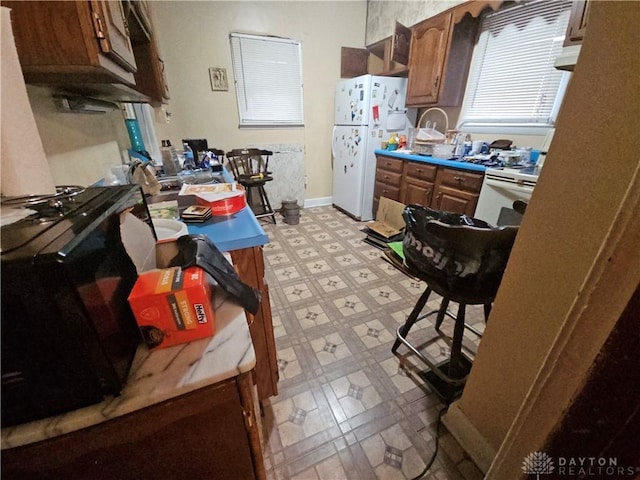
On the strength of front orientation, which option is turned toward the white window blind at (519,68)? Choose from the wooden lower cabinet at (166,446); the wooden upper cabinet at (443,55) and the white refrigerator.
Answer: the wooden lower cabinet

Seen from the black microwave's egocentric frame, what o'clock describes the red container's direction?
The red container is roughly at 9 o'clock from the black microwave.

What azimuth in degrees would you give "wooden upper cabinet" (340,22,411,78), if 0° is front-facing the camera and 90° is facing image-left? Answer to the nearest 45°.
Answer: approximately 45°

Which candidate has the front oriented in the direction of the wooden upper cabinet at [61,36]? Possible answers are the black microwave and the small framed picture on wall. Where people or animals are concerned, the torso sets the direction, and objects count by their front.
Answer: the small framed picture on wall

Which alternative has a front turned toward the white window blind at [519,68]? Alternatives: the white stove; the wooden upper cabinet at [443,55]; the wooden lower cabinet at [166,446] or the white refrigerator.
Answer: the wooden lower cabinet

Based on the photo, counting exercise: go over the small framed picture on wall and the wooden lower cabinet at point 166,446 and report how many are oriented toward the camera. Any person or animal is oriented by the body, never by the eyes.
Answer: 1

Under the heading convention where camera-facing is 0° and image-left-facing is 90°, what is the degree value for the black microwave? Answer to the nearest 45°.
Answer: approximately 315°

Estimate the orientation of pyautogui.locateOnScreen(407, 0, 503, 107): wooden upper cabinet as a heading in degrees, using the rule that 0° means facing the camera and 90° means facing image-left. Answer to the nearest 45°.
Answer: approximately 45°

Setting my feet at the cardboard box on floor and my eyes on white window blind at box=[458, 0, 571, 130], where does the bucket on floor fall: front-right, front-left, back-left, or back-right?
back-left
